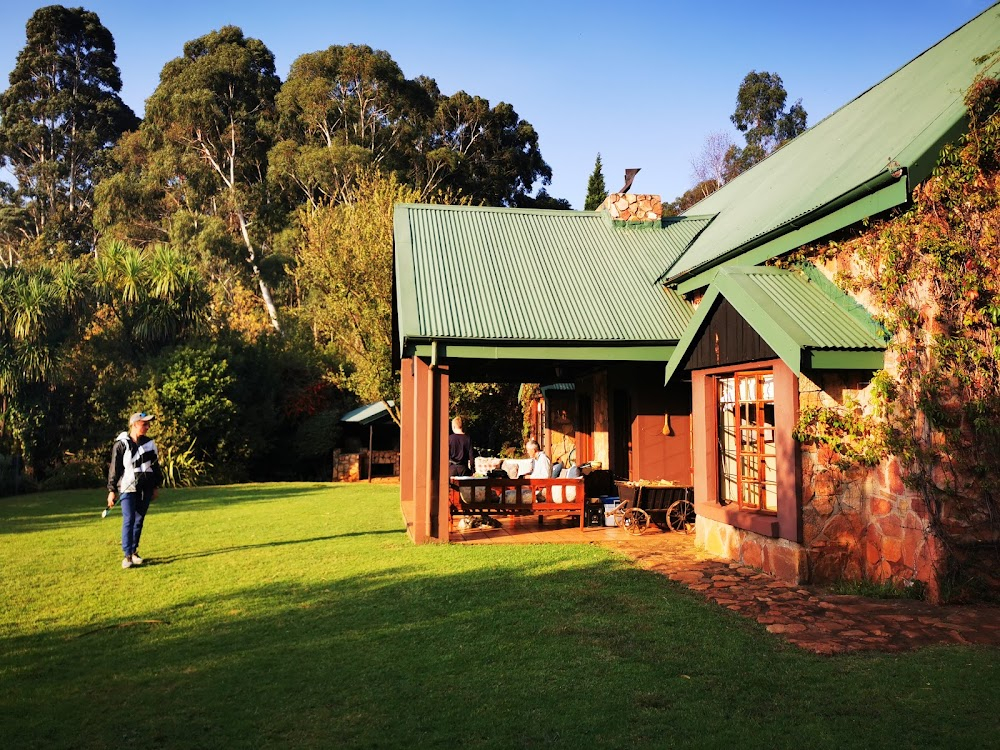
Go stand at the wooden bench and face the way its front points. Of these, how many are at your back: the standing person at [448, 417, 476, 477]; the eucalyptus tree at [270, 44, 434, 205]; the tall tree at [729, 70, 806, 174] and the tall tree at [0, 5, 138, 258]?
0

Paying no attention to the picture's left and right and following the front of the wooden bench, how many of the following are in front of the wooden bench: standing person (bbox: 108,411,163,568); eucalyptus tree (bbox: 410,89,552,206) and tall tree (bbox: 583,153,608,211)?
2

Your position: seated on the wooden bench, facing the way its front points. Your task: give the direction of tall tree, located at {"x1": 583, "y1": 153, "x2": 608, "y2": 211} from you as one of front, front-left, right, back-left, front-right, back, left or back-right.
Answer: front

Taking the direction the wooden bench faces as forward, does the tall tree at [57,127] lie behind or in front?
in front

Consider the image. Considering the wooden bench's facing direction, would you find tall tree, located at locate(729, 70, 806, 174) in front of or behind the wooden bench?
in front

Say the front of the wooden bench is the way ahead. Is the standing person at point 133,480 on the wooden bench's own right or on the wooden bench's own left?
on the wooden bench's own left

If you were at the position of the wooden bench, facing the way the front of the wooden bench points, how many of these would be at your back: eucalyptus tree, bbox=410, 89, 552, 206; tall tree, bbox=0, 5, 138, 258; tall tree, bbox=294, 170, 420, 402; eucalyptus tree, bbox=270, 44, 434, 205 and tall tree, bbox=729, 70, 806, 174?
0

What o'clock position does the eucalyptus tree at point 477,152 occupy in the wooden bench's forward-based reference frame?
The eucalyptus tree is roughly at 12 o'clock from the wooden bench.

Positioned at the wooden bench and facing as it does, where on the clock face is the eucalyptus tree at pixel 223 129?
The eucalyptus tree is roughly at 11 o'clock from the wooden bench.

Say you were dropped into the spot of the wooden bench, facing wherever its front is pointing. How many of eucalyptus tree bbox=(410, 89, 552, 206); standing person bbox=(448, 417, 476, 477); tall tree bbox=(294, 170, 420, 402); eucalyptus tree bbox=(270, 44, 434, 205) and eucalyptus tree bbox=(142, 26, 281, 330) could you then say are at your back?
0

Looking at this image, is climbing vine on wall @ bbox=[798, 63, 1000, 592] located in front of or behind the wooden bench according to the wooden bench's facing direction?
behind

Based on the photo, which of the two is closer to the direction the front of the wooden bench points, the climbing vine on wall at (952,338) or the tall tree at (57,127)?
the tall tree

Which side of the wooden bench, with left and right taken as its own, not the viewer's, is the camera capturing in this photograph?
back
